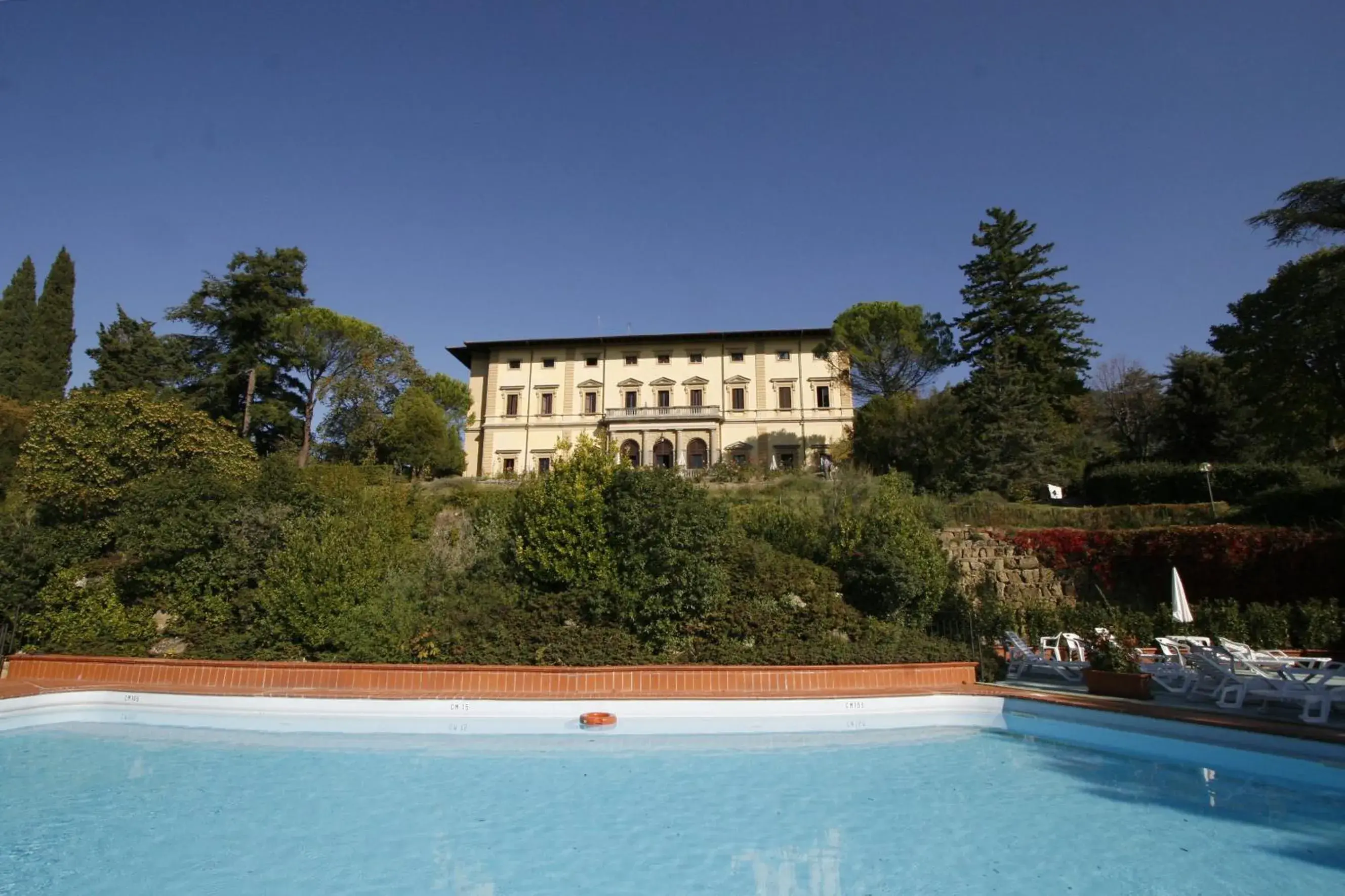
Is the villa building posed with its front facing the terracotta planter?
yes

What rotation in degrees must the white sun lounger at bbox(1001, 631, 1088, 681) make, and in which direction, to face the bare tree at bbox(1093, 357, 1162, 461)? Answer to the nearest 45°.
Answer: approximately 90° to its left

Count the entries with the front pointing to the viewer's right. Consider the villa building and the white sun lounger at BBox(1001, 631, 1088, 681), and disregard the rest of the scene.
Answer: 1

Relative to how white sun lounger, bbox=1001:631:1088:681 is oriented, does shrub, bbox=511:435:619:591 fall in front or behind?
behind

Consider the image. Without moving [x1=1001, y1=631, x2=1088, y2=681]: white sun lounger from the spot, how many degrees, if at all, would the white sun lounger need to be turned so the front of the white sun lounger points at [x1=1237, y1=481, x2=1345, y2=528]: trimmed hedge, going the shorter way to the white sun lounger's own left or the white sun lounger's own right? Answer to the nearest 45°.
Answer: approximately 45° to the white sun lounger's own left

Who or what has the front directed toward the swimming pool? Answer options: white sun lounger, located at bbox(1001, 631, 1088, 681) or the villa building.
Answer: the villa building

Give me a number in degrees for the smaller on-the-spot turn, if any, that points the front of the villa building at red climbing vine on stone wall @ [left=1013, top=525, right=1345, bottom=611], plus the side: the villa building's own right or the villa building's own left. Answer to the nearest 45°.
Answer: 0° — it already faces it

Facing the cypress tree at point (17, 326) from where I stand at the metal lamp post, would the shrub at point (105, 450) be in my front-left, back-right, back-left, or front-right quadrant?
front-left

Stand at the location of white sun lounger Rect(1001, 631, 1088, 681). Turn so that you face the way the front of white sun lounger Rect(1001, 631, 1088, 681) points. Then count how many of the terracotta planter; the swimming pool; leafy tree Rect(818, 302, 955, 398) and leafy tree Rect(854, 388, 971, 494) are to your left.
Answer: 2

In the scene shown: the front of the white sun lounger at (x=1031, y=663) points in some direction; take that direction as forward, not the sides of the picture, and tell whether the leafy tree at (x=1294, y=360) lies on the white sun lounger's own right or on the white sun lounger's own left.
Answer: on the white sun lounger's own left

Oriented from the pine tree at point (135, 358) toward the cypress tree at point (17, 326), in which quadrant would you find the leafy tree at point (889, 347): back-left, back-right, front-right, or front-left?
back-right

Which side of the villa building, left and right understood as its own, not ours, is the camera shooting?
front

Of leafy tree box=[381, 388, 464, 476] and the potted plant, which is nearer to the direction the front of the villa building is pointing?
the potted plant

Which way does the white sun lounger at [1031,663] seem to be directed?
to the viewer's right
